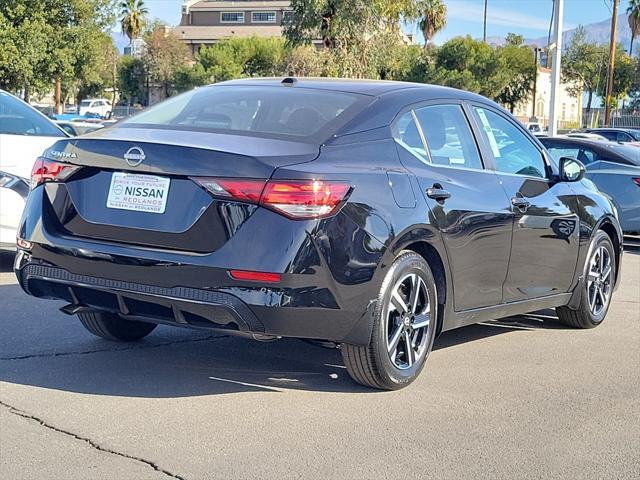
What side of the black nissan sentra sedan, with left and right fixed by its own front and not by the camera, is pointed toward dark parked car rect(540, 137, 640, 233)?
front

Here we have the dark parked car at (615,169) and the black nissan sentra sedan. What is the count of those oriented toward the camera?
0

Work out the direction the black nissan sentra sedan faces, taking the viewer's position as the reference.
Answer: facing away from the viewer and to the right of the viewer

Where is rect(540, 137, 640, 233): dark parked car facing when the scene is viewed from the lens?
facing away from the viewer and to the left of the viewer

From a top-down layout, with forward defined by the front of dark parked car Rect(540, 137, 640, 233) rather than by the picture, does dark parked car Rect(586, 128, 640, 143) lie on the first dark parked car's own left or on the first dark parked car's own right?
on the first dark parked car's own right

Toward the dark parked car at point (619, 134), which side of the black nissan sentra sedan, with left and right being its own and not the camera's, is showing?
front

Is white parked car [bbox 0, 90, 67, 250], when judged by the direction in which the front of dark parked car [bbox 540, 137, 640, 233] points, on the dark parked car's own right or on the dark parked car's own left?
on the dark parked car's own left

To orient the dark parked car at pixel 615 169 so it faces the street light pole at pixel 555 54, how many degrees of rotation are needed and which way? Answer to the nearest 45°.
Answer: approximately 45° to its right

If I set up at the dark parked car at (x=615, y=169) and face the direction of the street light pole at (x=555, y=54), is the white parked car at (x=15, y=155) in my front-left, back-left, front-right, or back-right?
back-left
